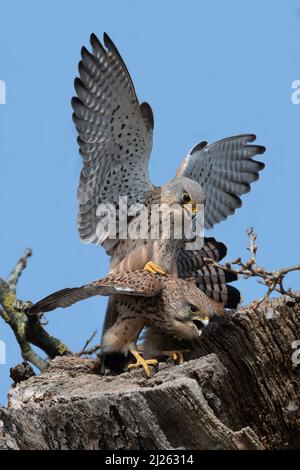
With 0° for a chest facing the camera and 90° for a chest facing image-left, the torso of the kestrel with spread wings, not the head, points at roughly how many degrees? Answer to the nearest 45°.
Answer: approximately 315°

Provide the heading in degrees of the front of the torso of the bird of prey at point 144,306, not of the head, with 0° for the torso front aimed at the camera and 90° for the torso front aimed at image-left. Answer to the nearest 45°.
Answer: approximately 315°
